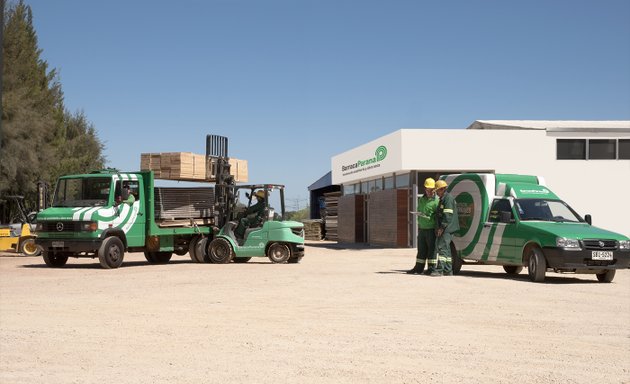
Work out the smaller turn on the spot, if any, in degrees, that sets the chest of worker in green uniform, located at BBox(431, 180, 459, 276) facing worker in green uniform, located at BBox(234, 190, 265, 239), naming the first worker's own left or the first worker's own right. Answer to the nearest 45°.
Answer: approximately 45° to the first worker's own right

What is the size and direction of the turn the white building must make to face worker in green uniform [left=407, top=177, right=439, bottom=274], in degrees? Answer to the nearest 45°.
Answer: approximately 45° to its left

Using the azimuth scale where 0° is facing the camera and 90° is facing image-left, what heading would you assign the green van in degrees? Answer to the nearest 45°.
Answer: approximately 315°

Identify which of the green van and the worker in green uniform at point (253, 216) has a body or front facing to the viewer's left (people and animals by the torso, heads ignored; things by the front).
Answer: the worker in green uniform

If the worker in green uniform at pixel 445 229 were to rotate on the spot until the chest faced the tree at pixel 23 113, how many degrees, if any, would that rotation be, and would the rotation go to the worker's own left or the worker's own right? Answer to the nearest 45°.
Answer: approximately 45° to the worker's own right

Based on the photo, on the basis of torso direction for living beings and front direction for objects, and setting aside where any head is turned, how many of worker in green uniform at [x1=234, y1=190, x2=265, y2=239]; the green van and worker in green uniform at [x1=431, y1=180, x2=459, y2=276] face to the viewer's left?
2

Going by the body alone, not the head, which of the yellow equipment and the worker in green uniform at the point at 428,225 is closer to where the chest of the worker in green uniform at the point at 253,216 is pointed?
the yellow equipment

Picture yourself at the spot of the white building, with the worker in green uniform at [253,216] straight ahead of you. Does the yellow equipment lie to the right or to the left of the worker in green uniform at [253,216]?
right

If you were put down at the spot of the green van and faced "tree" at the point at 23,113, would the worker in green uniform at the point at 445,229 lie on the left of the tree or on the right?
left

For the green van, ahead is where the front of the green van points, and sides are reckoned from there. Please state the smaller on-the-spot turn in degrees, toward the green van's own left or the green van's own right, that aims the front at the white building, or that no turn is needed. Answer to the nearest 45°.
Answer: approximately 135° to the green van's own left

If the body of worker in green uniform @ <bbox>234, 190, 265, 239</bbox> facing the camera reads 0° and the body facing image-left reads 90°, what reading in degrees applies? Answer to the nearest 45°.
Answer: approximately 90°

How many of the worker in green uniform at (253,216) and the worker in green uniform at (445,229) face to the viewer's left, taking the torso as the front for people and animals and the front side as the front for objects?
2

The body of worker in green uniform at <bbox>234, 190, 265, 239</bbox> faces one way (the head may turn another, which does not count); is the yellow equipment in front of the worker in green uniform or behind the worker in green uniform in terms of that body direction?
in front

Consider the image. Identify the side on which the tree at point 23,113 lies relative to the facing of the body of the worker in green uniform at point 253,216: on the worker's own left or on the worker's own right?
on the worker's own right

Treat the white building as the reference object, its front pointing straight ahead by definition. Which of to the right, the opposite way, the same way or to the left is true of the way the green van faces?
to the left

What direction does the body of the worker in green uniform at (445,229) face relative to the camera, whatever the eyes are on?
to the viewer's left
